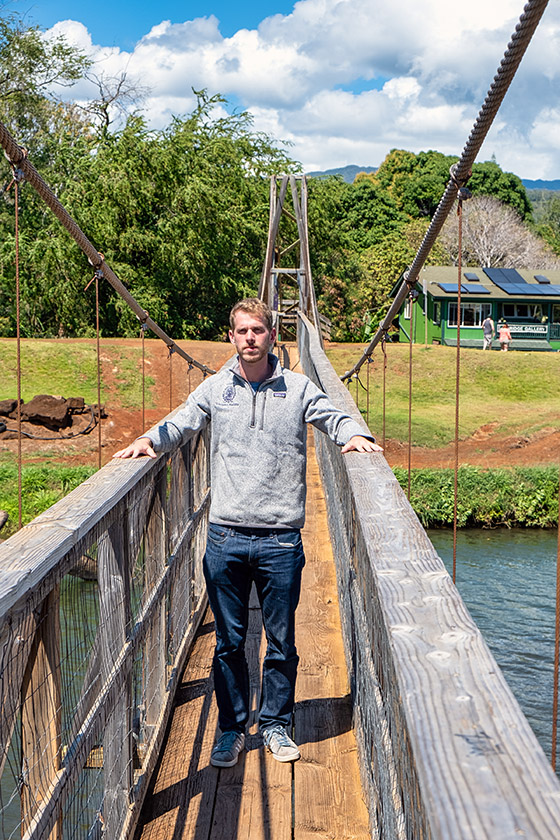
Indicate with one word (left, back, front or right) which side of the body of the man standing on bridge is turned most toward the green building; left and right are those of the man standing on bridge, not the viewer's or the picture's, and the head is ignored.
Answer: back

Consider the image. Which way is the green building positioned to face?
toward the camera

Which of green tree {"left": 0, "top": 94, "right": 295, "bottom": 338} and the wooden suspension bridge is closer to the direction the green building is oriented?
the wooden suspension bridge

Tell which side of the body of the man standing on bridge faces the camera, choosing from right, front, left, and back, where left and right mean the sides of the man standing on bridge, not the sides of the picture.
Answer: front

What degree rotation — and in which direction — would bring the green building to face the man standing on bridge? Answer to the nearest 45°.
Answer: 0° — it already faces them

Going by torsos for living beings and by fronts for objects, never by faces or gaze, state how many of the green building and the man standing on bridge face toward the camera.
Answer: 2

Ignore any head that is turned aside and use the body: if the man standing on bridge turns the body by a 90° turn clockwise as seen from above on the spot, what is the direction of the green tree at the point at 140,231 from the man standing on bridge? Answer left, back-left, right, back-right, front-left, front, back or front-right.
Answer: right

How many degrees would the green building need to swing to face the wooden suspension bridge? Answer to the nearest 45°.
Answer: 0° — it already faces it
